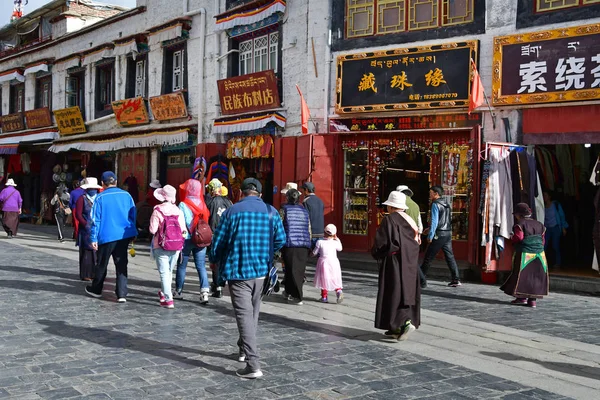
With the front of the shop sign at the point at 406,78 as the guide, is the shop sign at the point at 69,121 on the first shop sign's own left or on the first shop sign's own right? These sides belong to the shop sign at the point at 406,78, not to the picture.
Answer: on the first shop sign's own right

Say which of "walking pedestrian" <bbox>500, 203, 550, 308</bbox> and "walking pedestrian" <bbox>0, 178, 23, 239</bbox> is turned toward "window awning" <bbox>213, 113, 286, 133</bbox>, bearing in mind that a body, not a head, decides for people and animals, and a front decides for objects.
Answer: "walking pedestrian" <bbox>500, 203, 550, 308</bbox>

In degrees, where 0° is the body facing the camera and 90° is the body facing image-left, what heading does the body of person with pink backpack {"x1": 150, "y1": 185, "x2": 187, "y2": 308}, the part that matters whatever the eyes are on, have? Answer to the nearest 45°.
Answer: approximately 135°

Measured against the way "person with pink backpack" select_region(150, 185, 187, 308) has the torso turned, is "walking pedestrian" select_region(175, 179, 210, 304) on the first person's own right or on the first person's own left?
on the first person's own right

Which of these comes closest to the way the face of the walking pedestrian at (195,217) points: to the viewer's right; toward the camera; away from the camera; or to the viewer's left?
away from the camera

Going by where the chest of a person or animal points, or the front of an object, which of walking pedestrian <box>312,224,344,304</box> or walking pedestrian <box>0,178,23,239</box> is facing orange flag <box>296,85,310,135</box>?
walking pedestrian <box>312,224,344,304</box>

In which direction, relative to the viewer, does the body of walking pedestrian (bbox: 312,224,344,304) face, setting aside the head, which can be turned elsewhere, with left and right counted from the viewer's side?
facing away from the viewer

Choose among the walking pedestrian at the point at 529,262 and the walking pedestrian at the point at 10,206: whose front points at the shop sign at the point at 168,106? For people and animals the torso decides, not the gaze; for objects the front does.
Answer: the walking pedestrian at the point at 529,262
